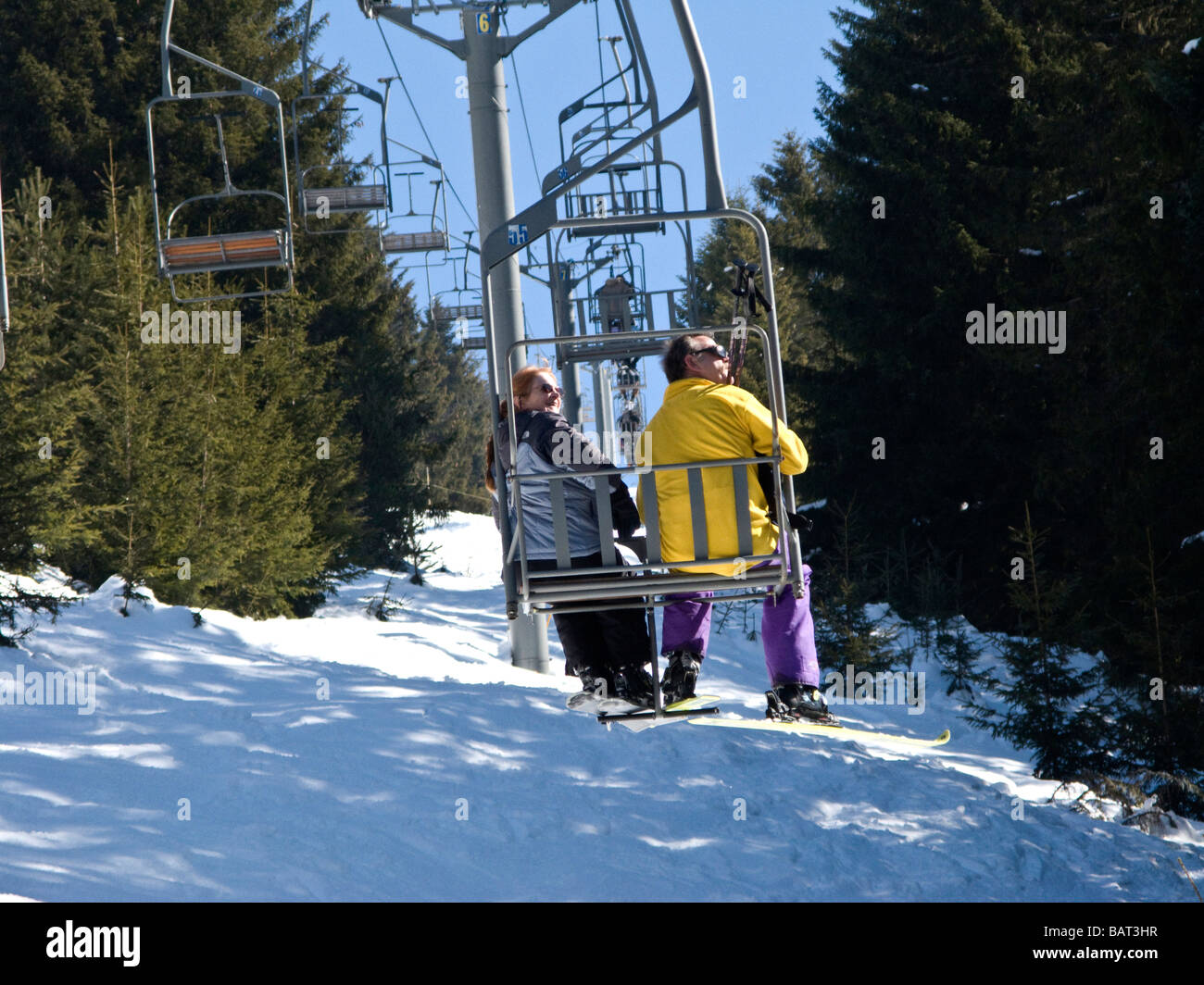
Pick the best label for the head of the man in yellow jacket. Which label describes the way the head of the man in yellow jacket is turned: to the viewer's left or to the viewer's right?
to the viewer's right

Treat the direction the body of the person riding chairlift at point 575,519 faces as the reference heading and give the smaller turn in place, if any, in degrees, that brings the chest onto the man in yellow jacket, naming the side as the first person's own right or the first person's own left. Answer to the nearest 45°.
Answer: approximately 90° to the first person's own right

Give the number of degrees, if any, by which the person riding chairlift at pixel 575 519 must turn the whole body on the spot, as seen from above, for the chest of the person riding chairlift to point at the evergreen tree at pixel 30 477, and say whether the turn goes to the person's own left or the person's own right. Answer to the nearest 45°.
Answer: approximately 90° to the person's own left

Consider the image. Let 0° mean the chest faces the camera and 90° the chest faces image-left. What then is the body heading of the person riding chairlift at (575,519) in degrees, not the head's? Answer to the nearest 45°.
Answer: approximately 225°
